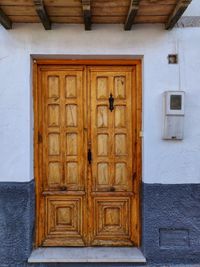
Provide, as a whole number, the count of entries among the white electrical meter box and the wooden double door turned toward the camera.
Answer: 2

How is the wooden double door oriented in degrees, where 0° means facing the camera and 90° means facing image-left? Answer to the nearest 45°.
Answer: approximately 0°

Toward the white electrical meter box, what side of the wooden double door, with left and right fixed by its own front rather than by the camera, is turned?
left

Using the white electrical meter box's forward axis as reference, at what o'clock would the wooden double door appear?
The wooden double door is roughly at 3 o'clock from the white electrical meter box.

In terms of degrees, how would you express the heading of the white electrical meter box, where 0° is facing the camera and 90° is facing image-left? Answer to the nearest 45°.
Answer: approximately 0°
